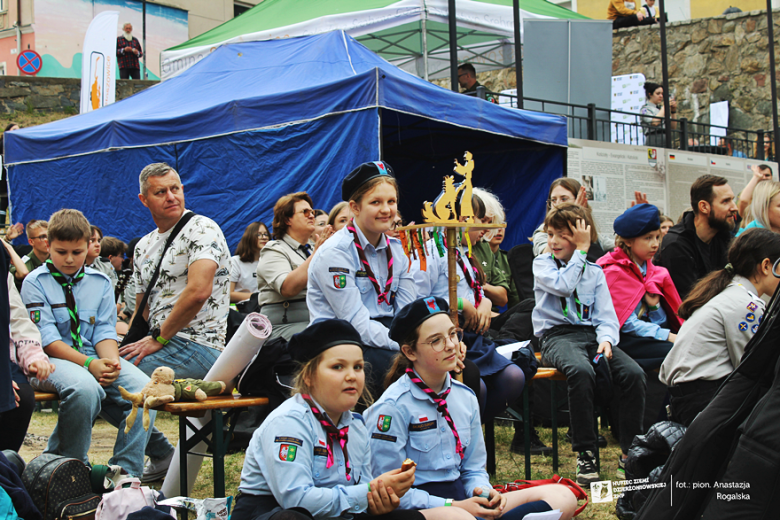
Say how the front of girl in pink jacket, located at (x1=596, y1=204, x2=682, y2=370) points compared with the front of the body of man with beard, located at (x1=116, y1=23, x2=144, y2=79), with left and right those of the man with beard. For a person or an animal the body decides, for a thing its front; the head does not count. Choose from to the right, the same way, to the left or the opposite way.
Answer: the same way

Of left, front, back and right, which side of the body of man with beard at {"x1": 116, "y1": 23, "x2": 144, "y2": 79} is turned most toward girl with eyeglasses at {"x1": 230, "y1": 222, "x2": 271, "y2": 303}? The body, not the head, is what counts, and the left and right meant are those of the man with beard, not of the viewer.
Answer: front

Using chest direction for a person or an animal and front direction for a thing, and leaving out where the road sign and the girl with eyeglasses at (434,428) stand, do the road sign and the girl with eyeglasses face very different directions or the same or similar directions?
same or similar directions

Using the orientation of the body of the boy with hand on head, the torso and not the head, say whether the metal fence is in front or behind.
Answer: behind

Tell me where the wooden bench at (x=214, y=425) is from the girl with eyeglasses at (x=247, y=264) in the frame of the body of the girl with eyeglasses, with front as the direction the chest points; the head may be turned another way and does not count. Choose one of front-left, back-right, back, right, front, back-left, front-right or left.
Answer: front-right

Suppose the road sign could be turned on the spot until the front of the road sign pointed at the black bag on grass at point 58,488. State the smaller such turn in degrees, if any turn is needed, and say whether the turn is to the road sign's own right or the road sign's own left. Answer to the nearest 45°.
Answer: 0° — it already faces it

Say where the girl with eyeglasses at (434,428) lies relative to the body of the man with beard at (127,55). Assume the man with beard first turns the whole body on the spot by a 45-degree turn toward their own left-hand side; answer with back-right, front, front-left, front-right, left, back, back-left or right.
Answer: front-right

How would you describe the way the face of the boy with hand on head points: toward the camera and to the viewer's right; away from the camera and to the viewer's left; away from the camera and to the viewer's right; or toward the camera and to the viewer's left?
toward the camera and to the viewer's left

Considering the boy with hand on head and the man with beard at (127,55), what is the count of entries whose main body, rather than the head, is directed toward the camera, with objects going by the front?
2

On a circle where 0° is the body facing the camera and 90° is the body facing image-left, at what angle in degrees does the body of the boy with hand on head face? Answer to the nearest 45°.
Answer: approximately 0°

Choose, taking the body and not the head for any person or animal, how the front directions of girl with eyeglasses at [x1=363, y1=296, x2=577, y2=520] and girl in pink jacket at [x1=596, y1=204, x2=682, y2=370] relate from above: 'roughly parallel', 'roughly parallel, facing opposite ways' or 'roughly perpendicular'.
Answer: roughly parallel

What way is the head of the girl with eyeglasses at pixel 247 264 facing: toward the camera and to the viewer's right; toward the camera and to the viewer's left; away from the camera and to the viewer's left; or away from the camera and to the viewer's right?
toward the camera and to the viewer's right

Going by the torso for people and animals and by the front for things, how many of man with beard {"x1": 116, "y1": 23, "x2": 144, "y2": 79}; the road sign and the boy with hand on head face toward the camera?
3

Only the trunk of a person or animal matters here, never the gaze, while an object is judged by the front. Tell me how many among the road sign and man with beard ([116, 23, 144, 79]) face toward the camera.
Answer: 2

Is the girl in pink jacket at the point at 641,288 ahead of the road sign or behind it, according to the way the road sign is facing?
ahead

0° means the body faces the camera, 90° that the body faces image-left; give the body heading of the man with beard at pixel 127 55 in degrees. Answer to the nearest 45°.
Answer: approximately 0°

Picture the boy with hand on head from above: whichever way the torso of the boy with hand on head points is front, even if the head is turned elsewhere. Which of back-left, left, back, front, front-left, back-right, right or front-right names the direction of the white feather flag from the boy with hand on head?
back-right

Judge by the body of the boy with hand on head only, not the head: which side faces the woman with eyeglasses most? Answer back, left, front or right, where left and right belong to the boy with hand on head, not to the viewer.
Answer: right

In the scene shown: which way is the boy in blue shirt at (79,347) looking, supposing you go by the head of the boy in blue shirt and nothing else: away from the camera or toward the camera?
toward the camera

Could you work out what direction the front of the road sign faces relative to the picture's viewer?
facing the viewer
